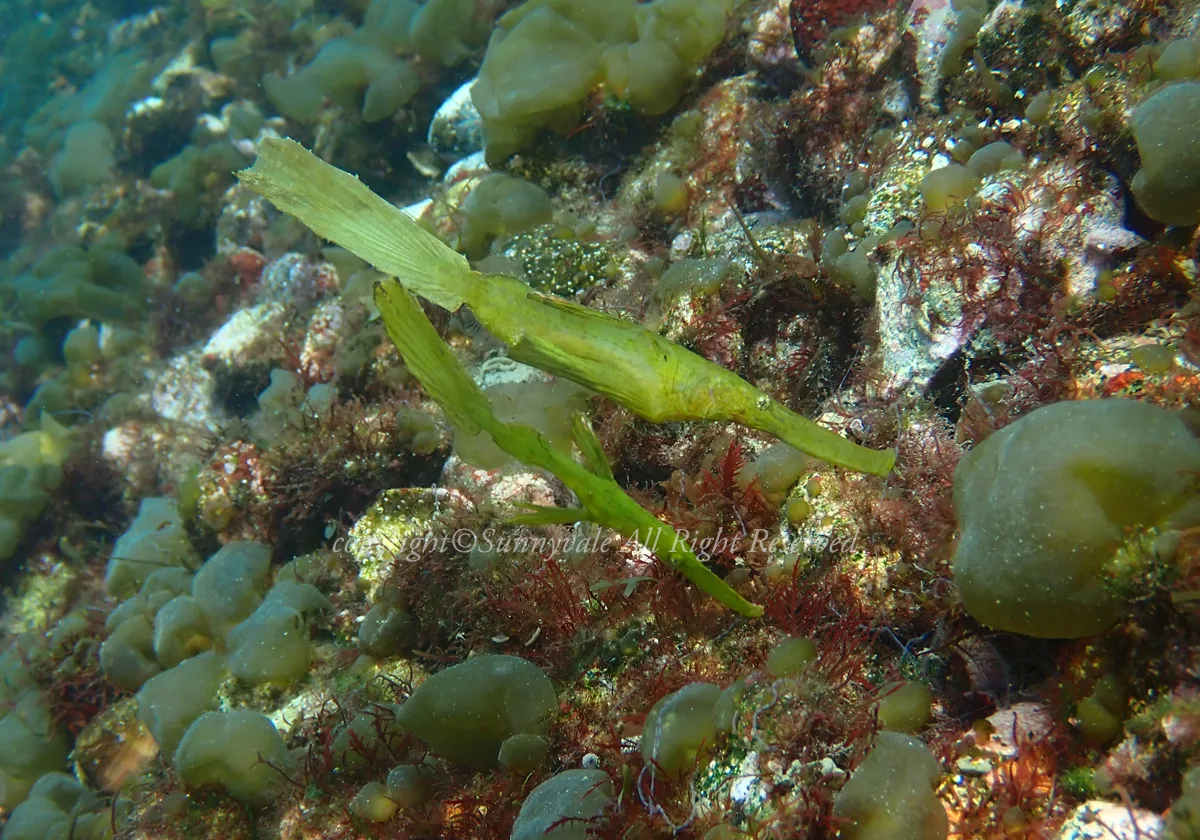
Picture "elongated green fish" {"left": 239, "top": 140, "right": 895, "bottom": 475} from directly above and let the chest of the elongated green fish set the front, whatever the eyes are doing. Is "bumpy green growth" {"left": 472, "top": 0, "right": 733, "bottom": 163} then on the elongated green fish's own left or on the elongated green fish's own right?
on the elongated green fish's own left

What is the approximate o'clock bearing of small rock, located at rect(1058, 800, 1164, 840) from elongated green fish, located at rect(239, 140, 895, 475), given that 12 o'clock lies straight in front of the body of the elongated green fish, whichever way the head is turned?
The small rock is roughly at 2 o'clock from the elongated green fish.

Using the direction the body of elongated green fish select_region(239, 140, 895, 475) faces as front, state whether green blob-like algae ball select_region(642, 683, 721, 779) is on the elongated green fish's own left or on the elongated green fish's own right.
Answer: on the elongated green fish's own right

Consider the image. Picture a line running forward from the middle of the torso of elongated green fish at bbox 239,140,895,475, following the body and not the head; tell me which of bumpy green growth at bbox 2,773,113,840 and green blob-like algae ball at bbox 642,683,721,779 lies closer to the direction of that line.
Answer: the green blob-like algae ball

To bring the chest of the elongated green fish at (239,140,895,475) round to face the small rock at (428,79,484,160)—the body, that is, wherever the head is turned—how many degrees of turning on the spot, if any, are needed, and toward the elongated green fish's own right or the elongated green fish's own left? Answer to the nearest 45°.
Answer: approximately 90° to the elongated green fish's own left

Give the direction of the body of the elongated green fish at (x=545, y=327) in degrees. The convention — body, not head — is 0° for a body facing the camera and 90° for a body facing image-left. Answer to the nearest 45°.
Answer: approximately 270°
